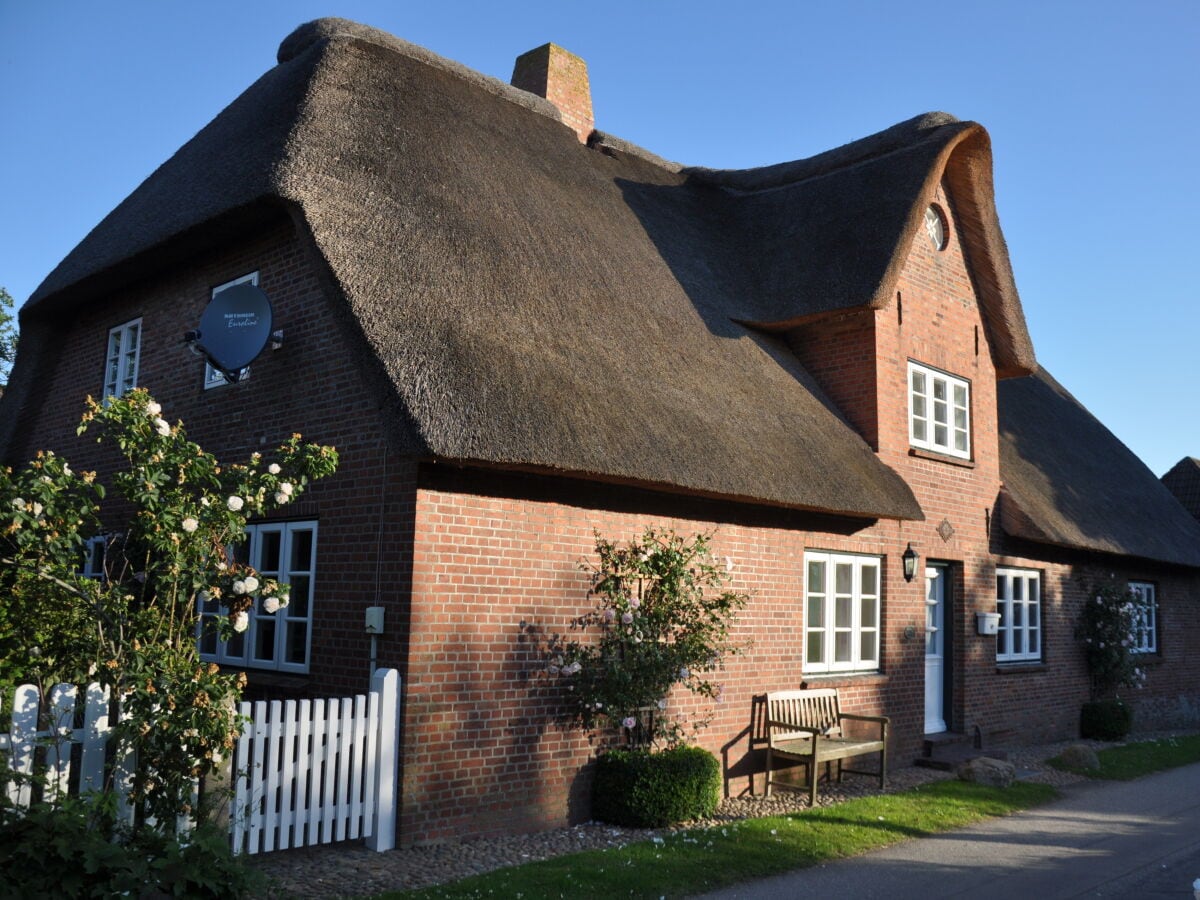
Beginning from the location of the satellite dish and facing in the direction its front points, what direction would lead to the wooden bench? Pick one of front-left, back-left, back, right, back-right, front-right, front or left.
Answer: back-left

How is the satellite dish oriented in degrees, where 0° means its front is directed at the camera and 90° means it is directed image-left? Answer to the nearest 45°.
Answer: approximately 45°

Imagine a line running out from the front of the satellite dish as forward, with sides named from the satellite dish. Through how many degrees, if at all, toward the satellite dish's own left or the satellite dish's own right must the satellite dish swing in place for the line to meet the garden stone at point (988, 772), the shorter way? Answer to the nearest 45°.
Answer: approximately 135° to the satellite dish's own left

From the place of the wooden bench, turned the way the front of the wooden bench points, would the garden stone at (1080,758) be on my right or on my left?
on my left
